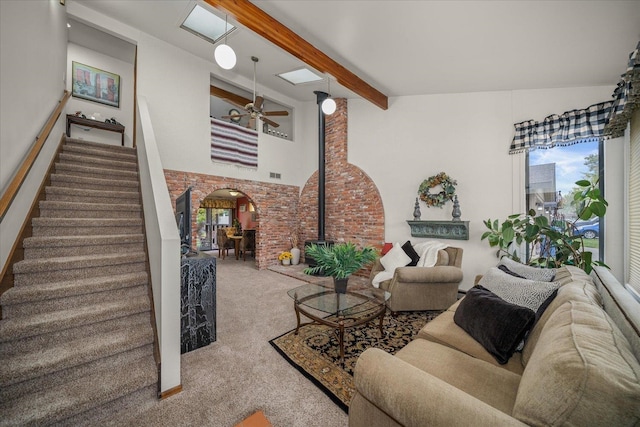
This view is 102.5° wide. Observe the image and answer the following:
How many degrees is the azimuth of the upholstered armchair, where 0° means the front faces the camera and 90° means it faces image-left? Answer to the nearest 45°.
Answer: approximately 90°

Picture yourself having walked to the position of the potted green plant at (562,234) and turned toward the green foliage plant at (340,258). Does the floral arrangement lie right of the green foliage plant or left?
right

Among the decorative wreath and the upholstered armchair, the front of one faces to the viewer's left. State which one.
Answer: the upholstered armchair

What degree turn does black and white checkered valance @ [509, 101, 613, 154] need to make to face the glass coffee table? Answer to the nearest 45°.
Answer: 0° — it already faces it

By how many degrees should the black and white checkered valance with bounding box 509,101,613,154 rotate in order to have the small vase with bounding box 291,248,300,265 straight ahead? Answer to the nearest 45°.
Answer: approximately 45° to its right

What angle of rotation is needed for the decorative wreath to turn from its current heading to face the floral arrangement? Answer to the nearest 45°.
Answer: approximately 90° to its right

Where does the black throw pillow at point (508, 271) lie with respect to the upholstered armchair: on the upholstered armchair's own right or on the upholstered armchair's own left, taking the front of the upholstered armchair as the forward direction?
on the upholstered armchair's own left

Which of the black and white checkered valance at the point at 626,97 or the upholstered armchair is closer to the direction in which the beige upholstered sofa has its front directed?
the upholstered armchair

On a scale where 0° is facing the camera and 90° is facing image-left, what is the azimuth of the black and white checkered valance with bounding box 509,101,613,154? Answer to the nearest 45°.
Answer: approximately 45°

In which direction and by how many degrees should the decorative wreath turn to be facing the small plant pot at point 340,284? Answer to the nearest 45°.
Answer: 0° — it already faces it

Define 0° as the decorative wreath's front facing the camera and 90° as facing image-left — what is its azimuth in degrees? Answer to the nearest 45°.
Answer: approximately 0°
